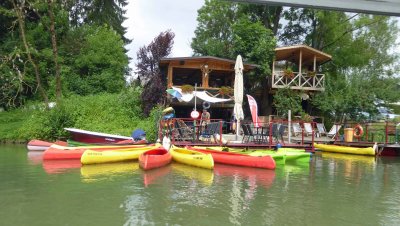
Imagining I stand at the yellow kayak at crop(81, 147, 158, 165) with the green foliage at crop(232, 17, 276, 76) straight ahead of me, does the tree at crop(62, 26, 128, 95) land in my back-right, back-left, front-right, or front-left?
front-left

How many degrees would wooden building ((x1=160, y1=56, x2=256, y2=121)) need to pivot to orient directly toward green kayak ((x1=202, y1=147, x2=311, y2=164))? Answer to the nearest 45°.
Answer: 0° — it already faces it

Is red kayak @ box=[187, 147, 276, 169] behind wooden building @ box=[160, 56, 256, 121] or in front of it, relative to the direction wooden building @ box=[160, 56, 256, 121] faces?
in front

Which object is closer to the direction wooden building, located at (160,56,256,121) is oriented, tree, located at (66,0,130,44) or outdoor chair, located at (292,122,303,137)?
the outdoor chair

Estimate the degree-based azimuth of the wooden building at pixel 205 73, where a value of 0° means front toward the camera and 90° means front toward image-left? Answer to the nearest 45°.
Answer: approximately 0°

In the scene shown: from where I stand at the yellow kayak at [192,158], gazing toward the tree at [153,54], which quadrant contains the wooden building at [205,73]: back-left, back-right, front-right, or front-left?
front-right
